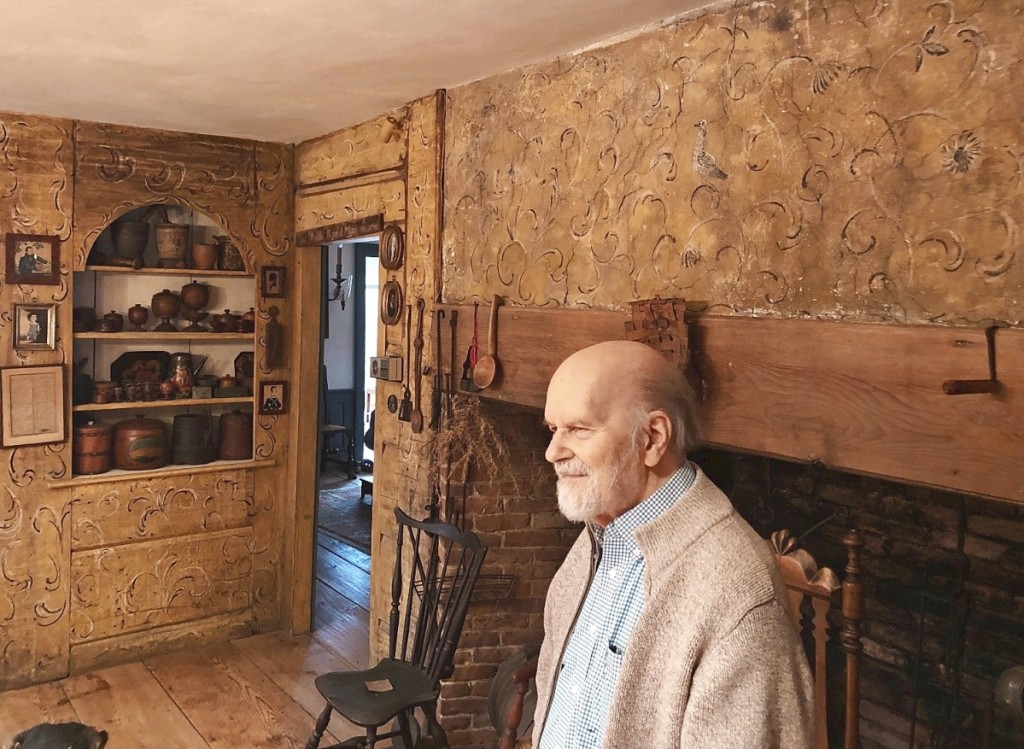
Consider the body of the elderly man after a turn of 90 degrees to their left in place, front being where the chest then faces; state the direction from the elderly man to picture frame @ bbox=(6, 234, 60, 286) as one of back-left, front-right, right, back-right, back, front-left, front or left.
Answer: back

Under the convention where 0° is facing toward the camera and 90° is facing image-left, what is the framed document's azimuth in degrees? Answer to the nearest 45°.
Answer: approximately 0°

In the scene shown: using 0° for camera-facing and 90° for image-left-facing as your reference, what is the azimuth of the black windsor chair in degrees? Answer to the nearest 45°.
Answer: approximately 45°

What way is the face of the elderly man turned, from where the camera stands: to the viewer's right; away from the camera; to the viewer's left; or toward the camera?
to the viewer's left

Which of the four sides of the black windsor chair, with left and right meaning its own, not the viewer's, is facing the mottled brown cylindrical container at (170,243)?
right

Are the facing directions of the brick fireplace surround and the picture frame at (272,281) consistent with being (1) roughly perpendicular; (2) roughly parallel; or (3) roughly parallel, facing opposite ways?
roughly perpendicular

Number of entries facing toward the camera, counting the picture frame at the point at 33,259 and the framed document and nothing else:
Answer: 2

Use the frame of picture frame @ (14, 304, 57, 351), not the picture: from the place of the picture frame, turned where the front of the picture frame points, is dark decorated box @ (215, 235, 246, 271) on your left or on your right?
on your left

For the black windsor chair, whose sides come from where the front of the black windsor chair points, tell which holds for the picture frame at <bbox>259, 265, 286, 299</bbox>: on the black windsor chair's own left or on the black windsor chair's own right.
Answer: on the black windsor chair's own right

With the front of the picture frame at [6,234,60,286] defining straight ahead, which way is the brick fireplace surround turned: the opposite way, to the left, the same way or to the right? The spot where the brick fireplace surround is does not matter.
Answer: to the right

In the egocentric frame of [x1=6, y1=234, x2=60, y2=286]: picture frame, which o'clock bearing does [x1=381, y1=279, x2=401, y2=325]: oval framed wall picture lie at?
The oval framed wall picture is roughly at 10 o'clock from the picture frame.

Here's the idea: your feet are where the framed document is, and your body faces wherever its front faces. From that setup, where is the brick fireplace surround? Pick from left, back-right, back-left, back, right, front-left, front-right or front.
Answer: front-left
